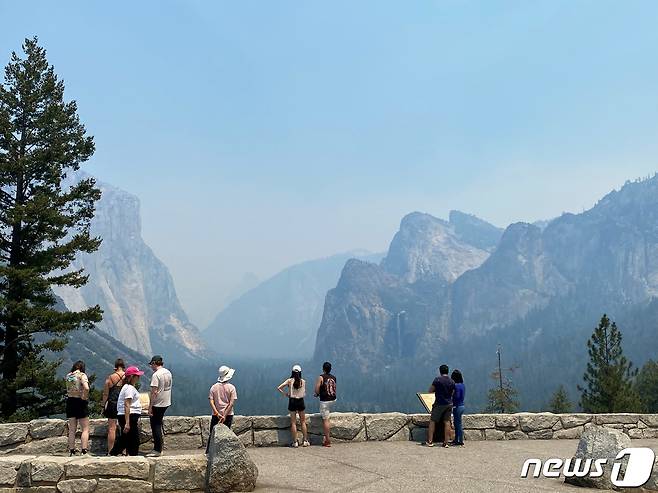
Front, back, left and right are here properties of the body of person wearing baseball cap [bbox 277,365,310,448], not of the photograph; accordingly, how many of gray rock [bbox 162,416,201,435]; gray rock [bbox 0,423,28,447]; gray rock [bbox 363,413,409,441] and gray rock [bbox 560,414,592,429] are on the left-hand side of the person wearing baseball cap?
2

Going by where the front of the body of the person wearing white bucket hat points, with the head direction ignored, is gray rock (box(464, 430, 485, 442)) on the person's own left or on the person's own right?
on the person's own right

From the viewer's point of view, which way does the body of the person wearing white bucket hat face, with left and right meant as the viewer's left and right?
facing away from the viewer

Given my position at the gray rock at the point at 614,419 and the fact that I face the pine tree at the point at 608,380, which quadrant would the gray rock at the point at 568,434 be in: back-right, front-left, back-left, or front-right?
back-left

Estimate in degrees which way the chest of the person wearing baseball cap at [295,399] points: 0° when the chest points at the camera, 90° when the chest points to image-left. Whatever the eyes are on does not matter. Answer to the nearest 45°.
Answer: approximately 180°

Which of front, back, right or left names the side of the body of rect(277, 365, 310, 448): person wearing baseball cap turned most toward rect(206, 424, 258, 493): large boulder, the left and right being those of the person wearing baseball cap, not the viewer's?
back

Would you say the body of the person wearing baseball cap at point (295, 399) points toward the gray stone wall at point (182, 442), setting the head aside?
no

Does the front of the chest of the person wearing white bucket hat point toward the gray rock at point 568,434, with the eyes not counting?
no

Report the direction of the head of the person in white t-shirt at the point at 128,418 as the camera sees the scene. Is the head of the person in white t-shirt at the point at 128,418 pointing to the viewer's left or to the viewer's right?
to the viewer's right

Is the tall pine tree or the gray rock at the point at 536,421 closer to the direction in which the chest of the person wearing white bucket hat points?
the tall pine tree

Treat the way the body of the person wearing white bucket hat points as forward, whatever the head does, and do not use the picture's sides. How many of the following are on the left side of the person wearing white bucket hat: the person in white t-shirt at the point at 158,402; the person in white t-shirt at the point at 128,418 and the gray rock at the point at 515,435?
2

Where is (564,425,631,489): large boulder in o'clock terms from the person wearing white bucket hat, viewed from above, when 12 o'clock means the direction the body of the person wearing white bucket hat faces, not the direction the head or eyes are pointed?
The large boulder is roughly at 4 o'clock from the person wearing white bucket hat.

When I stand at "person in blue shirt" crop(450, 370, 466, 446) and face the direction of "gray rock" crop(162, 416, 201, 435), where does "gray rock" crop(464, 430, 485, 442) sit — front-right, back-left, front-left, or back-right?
back-right

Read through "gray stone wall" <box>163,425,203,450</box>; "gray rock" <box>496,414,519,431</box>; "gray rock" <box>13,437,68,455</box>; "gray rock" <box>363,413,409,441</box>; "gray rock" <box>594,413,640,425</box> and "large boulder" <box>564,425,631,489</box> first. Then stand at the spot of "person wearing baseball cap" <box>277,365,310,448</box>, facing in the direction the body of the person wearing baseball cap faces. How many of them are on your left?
2

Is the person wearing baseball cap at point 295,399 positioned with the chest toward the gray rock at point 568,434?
no
